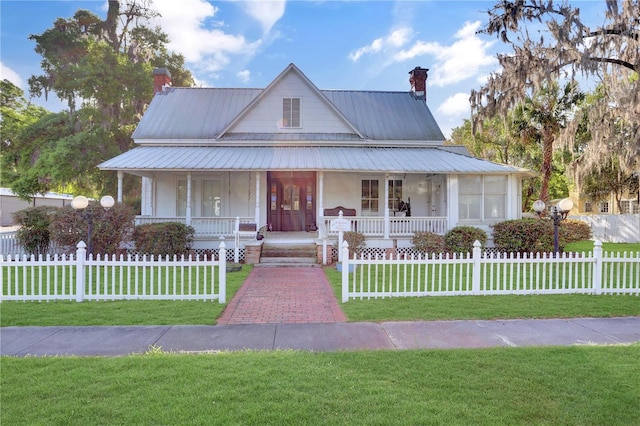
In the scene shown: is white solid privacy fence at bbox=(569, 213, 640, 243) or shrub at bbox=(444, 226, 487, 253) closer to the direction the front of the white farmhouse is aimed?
the shrub

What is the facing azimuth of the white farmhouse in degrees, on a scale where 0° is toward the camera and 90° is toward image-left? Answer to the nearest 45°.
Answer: approximately 0°

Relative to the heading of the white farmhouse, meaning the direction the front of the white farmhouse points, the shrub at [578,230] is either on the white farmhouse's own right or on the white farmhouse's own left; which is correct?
on the white farmhouse's own left

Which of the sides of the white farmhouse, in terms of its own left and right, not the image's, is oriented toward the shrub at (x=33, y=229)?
right

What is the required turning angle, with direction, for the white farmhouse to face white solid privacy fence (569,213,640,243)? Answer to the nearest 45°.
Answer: approximately 90° to its left
